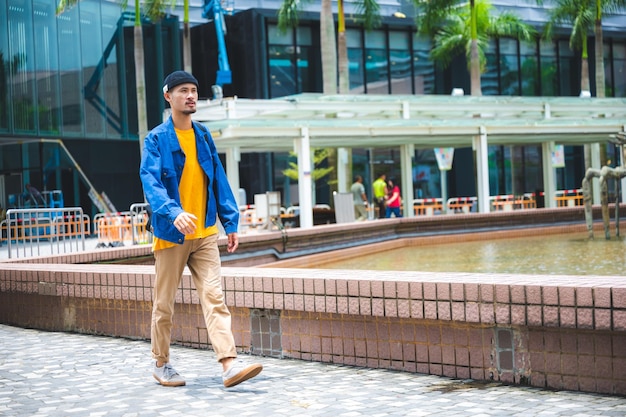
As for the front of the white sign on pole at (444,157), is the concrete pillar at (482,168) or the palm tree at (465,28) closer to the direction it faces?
the concrete pillar

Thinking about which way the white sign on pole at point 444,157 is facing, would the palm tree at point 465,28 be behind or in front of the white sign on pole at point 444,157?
behind

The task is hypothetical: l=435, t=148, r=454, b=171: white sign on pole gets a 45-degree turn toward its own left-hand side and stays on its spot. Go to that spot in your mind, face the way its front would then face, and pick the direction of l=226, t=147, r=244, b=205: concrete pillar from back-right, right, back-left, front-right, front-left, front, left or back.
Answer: right

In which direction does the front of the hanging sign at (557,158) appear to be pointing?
toward the camera

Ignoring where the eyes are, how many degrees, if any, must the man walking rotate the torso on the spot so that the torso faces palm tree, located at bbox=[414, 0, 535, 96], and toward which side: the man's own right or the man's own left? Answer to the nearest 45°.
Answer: approximately 135° to the man's own left

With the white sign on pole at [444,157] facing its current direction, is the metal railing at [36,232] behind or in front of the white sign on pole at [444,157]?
in front

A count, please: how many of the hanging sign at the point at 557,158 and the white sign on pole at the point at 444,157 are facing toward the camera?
2

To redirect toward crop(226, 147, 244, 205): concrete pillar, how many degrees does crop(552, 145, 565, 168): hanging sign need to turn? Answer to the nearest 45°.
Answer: approximately 45° to its right

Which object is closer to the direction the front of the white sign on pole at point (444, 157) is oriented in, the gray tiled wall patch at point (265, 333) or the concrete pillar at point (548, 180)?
the gray tiled wall patch

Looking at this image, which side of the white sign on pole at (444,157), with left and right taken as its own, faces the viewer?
front

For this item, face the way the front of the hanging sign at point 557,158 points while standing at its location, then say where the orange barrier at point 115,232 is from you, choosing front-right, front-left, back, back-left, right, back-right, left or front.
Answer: front-right

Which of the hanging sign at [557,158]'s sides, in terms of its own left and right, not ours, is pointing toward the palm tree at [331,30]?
right

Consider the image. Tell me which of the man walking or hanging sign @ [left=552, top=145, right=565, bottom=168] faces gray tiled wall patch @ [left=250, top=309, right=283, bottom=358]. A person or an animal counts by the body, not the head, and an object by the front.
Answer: the hanging sign
